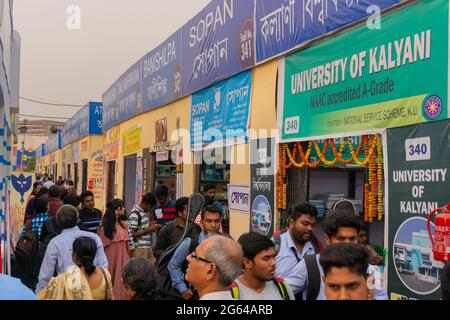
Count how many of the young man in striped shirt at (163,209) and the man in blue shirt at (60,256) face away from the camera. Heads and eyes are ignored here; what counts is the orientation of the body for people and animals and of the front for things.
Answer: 1

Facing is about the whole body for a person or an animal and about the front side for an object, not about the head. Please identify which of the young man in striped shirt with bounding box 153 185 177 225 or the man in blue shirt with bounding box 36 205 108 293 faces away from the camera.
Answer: the man in blue shirt

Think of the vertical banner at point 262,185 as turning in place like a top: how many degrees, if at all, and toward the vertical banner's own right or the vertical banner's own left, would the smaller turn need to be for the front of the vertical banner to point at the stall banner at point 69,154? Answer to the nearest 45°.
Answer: approximately 90° to the vertical banner's own right
